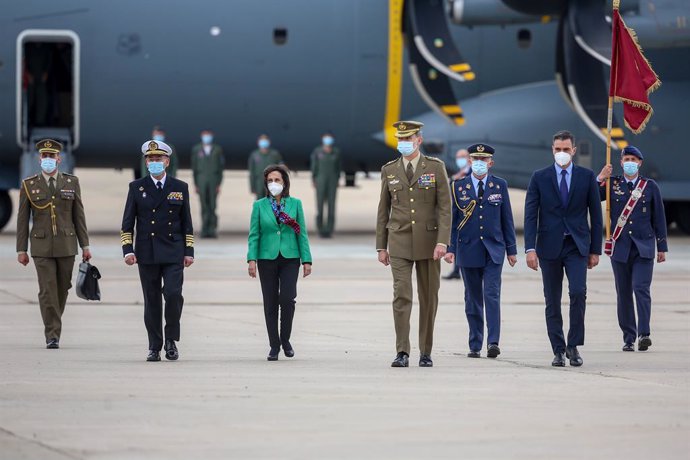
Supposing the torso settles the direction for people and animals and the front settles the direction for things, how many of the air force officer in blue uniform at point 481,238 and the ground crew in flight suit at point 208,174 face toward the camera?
2

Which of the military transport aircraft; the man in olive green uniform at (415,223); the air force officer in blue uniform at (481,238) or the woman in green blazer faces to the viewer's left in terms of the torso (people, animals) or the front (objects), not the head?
the military transport aircraft

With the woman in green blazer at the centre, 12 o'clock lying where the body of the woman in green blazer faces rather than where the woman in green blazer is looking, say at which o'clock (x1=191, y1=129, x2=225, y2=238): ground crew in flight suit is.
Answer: The ground crew in flight suit is roughly at 6 o'clock from the woman in green blazer.

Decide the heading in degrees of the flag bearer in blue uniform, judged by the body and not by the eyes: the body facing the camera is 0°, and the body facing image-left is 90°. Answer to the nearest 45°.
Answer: approximately 0°

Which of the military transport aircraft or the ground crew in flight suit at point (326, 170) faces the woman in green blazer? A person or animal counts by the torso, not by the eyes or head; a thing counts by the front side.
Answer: the ground crew in flight suit

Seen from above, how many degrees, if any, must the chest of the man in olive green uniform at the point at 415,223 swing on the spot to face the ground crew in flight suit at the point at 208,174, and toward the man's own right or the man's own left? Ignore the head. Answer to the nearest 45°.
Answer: approximately 180°

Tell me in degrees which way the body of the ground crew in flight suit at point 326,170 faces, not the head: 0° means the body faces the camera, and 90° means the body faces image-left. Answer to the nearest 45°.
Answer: approximately 0°
